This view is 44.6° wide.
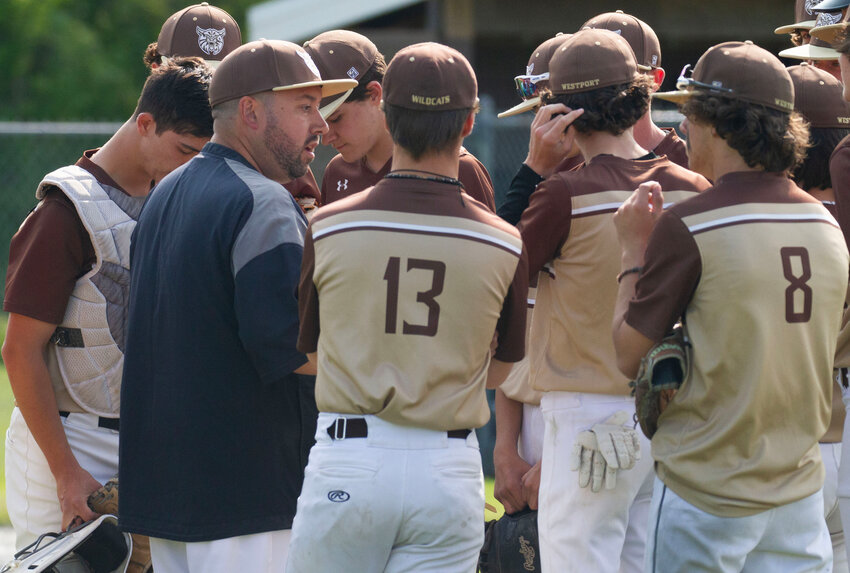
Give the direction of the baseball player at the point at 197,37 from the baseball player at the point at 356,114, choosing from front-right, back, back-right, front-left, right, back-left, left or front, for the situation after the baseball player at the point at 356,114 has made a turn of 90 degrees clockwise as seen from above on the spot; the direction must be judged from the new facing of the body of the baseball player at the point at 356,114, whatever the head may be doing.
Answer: front

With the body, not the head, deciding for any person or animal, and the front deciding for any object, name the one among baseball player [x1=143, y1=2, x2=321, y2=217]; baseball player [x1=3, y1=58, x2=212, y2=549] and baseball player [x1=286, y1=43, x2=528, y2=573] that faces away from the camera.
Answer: baseball player [x1=286, y1=43, x2=528, y2=573]

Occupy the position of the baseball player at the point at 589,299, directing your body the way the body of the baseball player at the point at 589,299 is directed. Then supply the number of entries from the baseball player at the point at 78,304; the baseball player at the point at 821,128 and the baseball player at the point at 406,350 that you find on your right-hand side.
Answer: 1

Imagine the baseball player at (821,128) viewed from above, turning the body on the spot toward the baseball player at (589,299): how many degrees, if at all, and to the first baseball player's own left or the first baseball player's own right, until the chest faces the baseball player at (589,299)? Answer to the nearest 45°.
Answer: approximately 90° to the first baseball player's own left

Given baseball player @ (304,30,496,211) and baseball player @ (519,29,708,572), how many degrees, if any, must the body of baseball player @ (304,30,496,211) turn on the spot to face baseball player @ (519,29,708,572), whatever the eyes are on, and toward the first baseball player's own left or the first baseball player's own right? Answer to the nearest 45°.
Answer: approximately 90° to the first baseball player's own left

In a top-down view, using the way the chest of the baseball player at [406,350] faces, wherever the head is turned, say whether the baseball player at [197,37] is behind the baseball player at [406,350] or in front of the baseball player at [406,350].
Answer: in front

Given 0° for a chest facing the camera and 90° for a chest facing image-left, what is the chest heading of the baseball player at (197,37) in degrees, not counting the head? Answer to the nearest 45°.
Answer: approximately 315°

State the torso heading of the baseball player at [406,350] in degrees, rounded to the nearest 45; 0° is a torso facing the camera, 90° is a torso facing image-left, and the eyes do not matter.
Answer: approximately 180°

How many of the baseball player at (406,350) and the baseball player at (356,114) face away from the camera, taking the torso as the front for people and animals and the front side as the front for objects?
1

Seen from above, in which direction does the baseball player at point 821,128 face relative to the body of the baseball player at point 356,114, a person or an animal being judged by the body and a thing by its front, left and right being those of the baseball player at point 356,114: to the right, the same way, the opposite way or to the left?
to the right

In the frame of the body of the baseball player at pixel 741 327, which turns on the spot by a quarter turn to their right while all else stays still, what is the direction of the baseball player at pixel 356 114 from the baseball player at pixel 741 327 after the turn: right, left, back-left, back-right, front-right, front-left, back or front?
left

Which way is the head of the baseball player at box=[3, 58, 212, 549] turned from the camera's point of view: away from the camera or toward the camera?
toward the camera

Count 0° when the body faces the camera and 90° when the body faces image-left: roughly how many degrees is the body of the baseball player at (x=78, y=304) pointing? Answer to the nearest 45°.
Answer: approximately 315°

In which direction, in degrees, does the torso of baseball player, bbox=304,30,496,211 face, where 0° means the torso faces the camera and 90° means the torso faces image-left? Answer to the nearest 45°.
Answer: approximately 45°

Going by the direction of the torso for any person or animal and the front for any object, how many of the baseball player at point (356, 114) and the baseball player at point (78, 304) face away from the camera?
0

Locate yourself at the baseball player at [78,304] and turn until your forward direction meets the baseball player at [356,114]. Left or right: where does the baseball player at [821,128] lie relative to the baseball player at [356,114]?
right
